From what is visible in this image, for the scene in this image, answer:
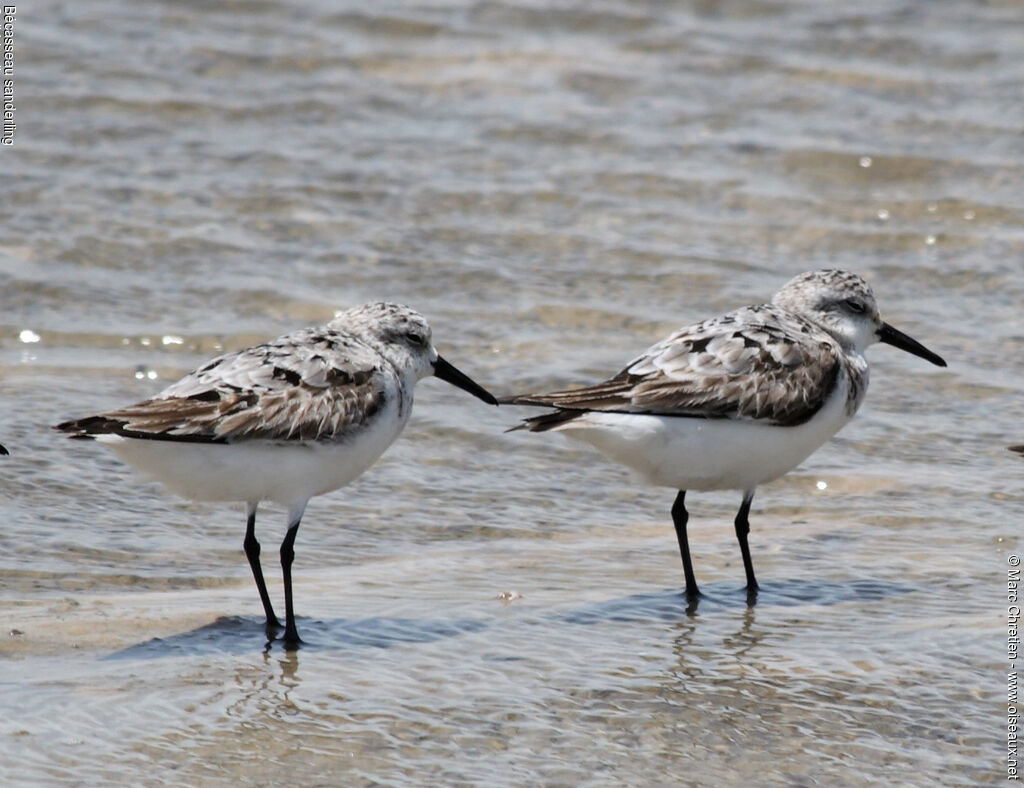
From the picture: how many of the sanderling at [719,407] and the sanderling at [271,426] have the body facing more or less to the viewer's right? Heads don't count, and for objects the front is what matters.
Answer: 2

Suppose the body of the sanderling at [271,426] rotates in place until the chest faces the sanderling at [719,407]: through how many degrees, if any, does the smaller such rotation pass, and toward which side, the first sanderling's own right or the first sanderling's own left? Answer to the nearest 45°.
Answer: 0° — it already faces it

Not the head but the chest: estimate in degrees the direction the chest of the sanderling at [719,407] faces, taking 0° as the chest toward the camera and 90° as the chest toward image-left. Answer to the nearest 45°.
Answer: approximately 270°

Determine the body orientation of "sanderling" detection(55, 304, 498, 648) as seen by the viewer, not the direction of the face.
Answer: to the viewer's right

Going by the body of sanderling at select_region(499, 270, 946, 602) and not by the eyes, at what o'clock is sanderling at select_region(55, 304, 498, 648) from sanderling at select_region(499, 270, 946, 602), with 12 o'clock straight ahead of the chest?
sanderling at select_region(55, 304, 498, 648) is roughly at 5 o'clock from sanderling at select_region(499, 270, 946, 602).
